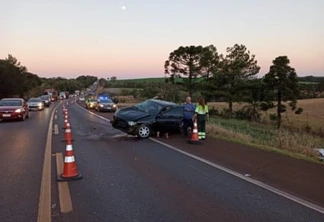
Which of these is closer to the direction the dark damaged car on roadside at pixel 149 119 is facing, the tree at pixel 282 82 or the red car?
the red car

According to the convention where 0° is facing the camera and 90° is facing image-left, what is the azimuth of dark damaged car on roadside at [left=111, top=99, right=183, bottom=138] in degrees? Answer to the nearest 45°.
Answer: approximately 45°

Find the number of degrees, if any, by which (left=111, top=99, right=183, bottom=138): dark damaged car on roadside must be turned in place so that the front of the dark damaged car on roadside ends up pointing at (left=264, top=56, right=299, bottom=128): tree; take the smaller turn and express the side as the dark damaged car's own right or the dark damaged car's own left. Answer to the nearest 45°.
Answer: approximately 180°

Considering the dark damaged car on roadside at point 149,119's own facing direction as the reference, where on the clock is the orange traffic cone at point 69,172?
The orange traffic cone is roughly at 11 o'clock from the dark damaged car on roadside.

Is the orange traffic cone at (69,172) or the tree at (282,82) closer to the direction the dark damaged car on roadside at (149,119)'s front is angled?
the orange traffic cone
